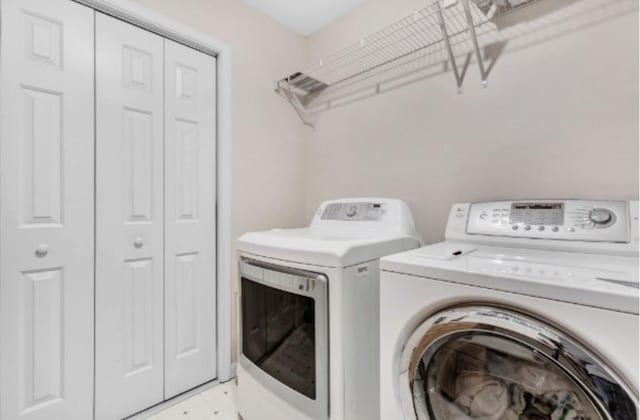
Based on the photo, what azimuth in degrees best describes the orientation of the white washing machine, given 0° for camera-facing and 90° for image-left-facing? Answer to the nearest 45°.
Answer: approximately 45°

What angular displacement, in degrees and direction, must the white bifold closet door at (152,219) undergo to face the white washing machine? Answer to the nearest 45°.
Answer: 0° — it already faces it

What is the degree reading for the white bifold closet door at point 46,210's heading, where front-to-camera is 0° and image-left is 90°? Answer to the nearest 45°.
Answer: approximately 315°

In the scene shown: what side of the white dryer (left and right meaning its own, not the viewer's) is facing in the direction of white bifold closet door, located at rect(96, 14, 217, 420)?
right

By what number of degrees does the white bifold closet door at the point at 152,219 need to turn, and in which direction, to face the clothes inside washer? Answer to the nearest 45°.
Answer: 0° — it already faces it

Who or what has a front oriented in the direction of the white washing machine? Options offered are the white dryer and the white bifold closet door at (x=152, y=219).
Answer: the white bifold closet door
